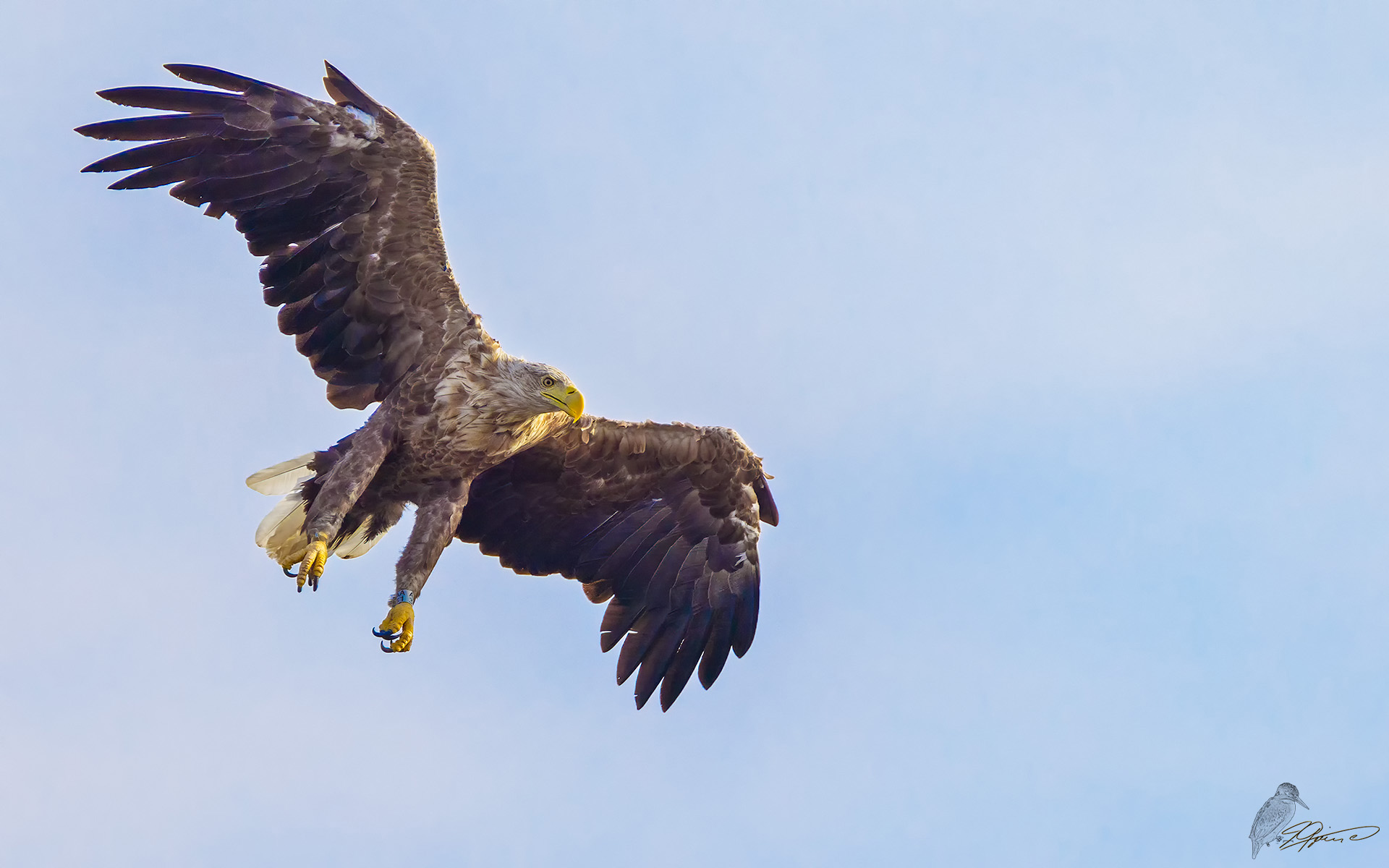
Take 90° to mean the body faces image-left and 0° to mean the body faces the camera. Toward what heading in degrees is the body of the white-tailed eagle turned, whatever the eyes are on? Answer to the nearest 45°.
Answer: approximately 315°
